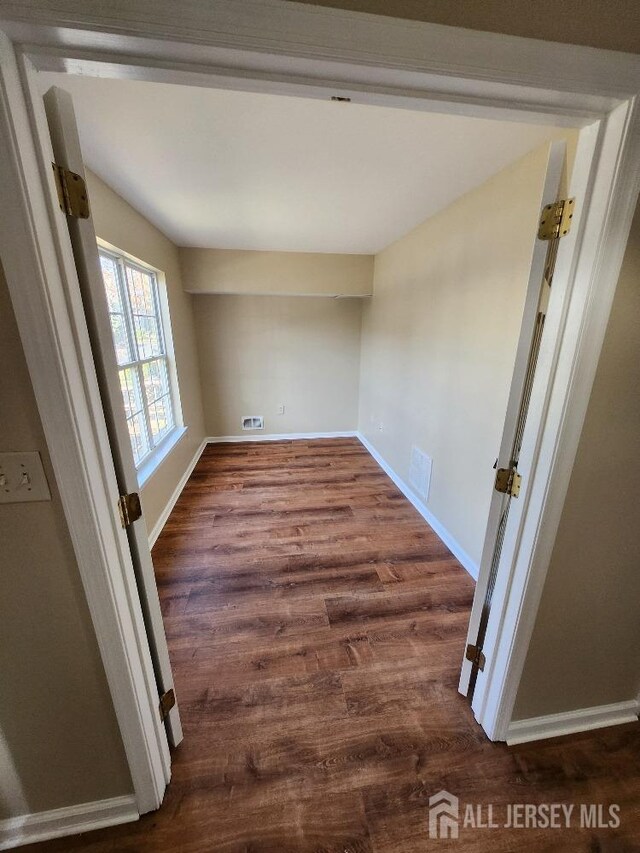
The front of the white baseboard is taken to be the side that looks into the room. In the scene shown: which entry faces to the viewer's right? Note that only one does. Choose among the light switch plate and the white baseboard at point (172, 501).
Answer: the white baseboard

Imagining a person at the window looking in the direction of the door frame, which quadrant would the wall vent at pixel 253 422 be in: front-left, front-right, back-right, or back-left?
back-left

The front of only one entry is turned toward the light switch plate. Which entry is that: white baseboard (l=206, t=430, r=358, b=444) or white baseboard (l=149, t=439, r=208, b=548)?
white baseboard (l=206, t=430, r=358, b=444)

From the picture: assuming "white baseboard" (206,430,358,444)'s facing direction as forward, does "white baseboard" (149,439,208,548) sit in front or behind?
in front

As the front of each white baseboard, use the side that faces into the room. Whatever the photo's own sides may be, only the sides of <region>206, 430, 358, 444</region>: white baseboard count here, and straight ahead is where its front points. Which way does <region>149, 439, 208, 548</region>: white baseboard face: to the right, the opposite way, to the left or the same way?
to the left

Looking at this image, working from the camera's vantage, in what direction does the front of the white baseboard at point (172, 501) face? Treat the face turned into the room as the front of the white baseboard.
facing to the right of the viewer

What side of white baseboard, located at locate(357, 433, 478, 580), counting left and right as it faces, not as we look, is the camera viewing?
left

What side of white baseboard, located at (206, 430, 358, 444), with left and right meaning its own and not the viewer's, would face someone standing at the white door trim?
front

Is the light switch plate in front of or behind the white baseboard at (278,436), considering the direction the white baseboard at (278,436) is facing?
in front
